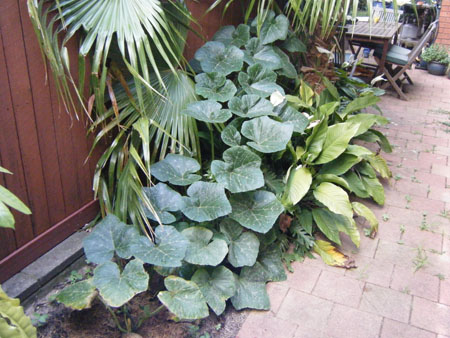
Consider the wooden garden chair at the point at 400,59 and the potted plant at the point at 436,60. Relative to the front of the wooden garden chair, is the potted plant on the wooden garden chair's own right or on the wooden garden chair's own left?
on the wooden garden chair's own right

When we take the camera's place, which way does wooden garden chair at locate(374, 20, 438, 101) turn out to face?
facing away from the viewer and to the left of the viewer
